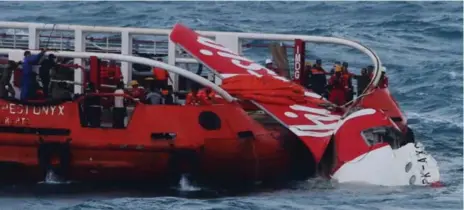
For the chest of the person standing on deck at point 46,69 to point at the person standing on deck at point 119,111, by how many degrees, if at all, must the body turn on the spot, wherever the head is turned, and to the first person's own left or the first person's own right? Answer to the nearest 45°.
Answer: approximately 45° to the first person's own right

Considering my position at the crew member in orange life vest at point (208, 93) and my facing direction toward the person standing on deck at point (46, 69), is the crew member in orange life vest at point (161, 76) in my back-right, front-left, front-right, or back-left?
front-right
